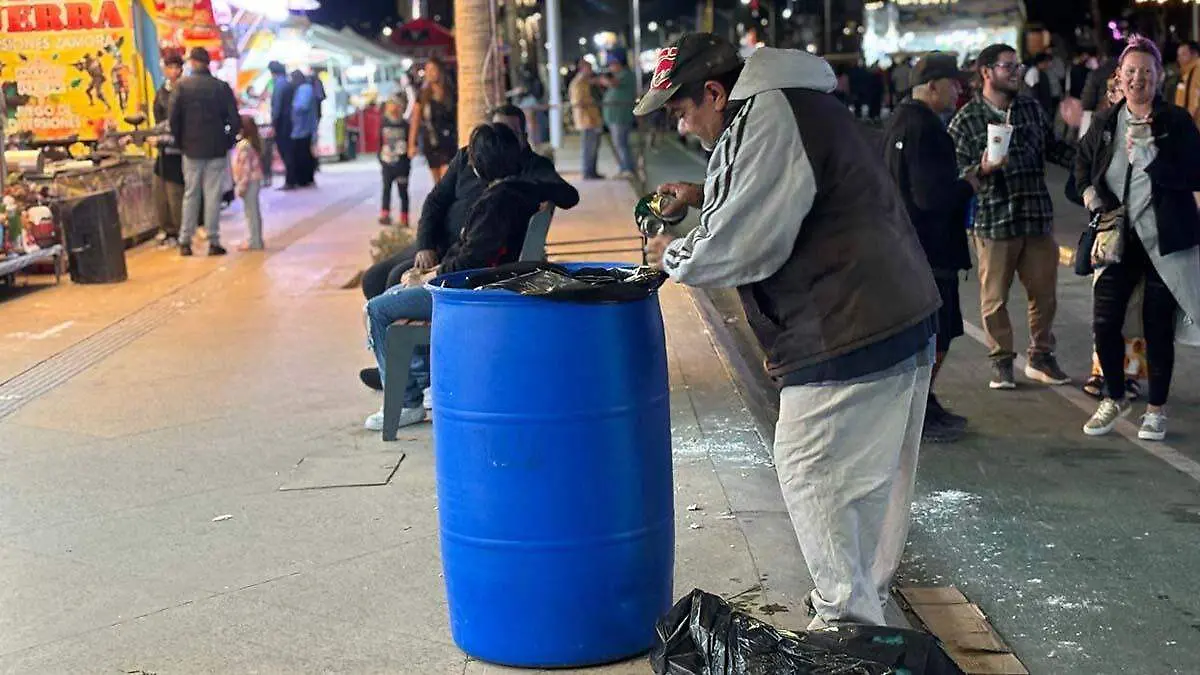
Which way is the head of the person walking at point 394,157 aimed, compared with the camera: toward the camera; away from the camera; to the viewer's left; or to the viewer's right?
toward the camera

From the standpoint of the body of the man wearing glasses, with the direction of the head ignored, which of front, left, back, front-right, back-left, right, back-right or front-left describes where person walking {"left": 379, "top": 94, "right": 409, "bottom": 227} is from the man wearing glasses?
back-right

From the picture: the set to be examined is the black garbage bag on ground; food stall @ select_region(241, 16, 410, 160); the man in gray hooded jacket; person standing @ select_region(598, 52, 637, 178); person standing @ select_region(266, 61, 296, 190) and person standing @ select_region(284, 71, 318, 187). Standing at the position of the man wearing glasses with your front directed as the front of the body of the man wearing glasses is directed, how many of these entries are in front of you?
2

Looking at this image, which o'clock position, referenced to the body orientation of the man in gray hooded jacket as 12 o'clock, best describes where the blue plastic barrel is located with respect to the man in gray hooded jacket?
The blue plastic barrel is roughly at 12 o'clock from the man in gray hooded jacket.

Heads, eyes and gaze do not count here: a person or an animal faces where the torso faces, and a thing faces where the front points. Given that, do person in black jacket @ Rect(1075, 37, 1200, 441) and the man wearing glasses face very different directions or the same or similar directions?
same or similar directions

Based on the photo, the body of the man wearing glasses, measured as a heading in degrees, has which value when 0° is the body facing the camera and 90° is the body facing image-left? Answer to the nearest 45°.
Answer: approximately 0°

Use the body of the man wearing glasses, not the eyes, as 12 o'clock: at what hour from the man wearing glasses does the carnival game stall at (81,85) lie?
The carnival game stall is roughly at 4 o'clock from the man wearing glasses.

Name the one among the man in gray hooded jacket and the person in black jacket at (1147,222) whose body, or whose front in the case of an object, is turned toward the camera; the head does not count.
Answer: the person in black jacket

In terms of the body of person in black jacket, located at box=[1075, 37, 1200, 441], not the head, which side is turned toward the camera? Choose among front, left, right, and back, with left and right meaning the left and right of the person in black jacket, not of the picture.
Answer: front

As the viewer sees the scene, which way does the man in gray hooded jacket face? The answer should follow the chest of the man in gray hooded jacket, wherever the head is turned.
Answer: to the viewer's left
